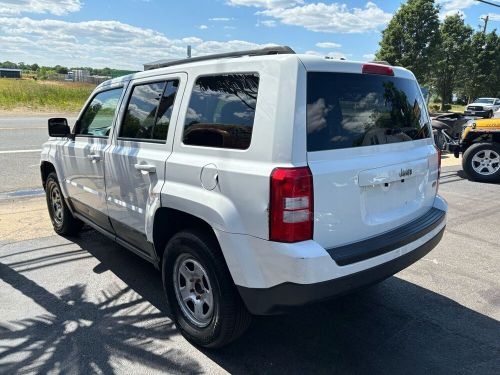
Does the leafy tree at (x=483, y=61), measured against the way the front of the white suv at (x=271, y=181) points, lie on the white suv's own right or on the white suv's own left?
on the white suv's own right

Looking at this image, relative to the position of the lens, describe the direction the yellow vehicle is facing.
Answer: facing to the left of the viewer

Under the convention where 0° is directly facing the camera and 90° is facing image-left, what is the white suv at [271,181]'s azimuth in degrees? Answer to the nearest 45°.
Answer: approximately 135°

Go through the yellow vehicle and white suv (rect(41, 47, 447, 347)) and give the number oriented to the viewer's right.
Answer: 0

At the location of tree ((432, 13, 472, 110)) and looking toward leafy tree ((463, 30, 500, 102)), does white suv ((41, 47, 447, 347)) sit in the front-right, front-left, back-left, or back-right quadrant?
back-right

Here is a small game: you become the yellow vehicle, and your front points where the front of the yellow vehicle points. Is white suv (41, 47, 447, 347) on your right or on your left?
on your left

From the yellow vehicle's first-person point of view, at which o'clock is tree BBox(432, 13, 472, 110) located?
The tree is roughly at 3 o'clock from the yellow vehicle.

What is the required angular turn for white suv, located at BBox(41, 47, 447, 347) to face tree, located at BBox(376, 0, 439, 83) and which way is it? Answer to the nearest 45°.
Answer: approximately 45° to its right
